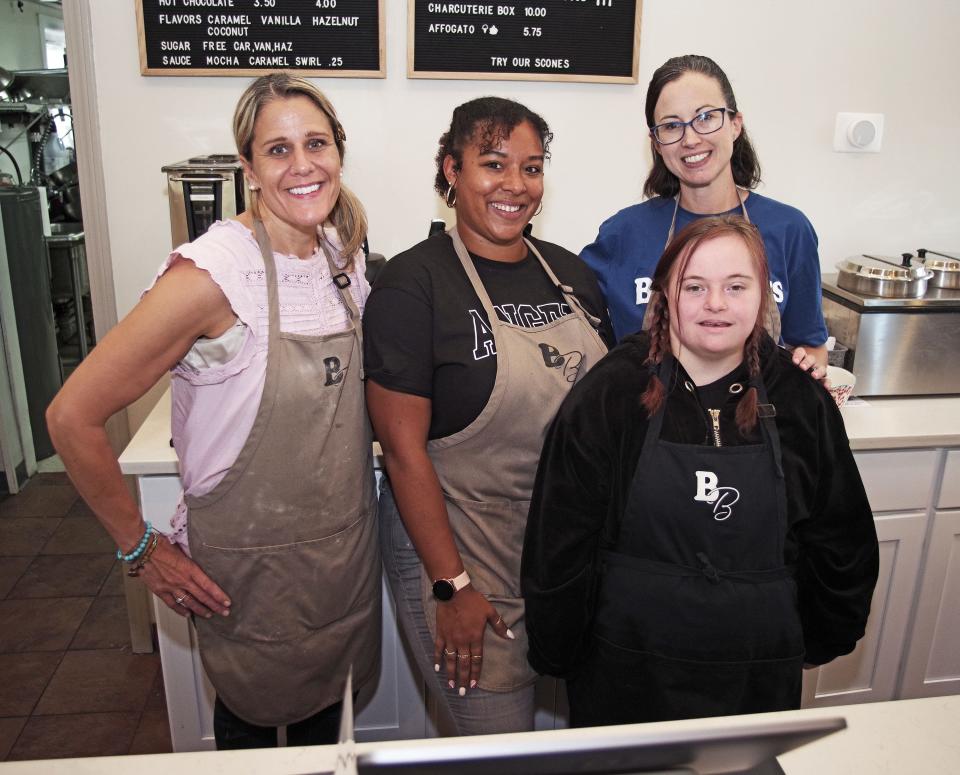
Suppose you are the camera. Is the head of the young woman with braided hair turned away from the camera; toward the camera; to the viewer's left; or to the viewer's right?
toward the camera

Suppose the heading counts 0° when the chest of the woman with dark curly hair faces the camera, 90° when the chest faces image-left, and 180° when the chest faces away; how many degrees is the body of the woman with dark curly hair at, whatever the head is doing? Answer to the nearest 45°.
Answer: approximately 315°

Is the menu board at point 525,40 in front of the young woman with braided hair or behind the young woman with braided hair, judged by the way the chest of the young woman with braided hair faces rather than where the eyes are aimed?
behind

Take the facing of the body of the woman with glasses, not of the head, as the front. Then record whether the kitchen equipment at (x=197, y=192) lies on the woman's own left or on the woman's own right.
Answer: on the woman's own right

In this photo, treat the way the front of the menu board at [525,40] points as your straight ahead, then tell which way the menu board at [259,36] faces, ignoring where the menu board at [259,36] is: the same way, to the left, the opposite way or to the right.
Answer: the same way

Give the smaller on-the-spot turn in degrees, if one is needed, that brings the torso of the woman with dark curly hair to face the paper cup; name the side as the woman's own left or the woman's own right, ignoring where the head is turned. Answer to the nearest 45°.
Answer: approximately 90° to the woman's own left

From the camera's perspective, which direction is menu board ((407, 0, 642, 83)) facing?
toward the camera

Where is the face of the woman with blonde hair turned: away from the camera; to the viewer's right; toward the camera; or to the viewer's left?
toward the camera

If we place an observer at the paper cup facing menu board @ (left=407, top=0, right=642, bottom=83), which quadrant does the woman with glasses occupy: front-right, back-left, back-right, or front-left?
front-left

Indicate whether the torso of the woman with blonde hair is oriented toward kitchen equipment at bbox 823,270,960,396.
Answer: no

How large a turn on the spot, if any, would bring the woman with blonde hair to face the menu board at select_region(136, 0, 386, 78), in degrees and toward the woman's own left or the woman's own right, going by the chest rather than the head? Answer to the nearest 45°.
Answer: approximately 135° to the woman's own left

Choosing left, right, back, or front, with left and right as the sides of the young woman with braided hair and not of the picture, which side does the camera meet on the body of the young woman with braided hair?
front

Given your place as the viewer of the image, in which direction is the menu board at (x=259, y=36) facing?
facing the viewer

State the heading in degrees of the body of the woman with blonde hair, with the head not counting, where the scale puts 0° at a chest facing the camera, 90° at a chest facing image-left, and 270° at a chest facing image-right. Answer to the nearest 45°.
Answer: approximately 315°

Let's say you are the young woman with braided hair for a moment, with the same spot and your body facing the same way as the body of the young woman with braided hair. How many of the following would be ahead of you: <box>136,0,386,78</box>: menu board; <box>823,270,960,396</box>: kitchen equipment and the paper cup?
0

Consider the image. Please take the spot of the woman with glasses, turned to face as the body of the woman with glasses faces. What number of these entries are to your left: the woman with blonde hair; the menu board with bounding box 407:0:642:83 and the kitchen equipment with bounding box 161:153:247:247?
0

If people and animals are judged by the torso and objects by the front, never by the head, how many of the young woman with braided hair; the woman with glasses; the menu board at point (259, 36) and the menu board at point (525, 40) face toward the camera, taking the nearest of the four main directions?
4
